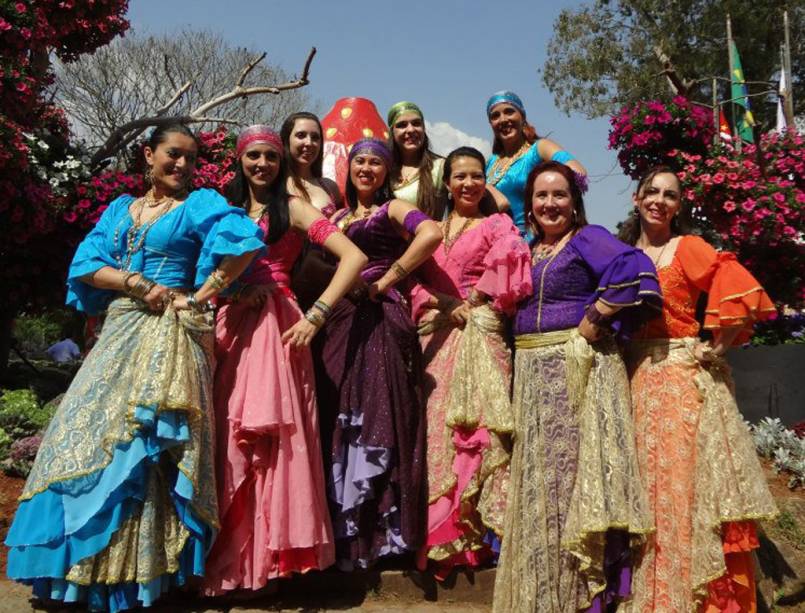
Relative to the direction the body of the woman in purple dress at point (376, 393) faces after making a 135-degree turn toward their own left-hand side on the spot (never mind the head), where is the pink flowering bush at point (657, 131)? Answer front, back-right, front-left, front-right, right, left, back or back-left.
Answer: front-left

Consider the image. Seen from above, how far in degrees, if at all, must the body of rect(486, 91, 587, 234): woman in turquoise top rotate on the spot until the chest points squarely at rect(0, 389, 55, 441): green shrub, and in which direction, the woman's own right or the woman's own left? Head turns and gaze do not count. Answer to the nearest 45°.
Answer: approximately 45° to the woman's own right

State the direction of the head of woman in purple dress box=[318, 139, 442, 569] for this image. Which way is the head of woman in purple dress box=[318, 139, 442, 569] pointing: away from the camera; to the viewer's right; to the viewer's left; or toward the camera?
toward the camera

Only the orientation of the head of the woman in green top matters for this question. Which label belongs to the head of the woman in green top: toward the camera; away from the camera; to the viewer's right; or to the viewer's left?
toward the camera

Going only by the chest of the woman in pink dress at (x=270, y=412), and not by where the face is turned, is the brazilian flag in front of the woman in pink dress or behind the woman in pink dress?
behind

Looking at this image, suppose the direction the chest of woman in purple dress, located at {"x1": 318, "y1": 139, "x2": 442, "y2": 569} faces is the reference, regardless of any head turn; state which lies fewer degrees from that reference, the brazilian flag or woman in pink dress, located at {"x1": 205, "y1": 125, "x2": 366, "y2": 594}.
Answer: the woman in pink dress

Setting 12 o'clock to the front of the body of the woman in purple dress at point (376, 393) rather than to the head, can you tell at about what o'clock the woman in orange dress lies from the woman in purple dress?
The woman in orange dress is roughly at 8 o'clock from the woman in purple dress.

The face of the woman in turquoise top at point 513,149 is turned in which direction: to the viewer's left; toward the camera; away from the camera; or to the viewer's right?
toward the camera

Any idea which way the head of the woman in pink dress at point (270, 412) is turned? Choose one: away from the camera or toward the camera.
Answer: toward the camera

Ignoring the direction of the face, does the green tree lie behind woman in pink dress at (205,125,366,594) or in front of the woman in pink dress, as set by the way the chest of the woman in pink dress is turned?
behind

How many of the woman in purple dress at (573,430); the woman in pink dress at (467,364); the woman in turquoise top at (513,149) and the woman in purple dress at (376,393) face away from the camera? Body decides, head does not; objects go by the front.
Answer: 0

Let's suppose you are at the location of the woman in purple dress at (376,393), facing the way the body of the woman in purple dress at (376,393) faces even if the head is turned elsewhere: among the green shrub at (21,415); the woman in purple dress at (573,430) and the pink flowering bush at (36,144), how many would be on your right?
2

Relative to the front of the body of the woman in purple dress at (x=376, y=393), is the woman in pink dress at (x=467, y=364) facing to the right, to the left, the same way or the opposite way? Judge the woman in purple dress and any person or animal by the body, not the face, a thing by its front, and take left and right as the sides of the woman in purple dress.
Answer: the same way

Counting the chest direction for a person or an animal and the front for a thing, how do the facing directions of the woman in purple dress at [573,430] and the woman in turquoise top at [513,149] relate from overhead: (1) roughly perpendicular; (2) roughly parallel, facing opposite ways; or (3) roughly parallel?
roughly parallel

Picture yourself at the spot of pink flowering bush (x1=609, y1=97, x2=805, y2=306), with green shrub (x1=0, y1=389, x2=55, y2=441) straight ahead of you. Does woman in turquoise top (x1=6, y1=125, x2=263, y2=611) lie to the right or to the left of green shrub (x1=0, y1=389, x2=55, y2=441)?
left
